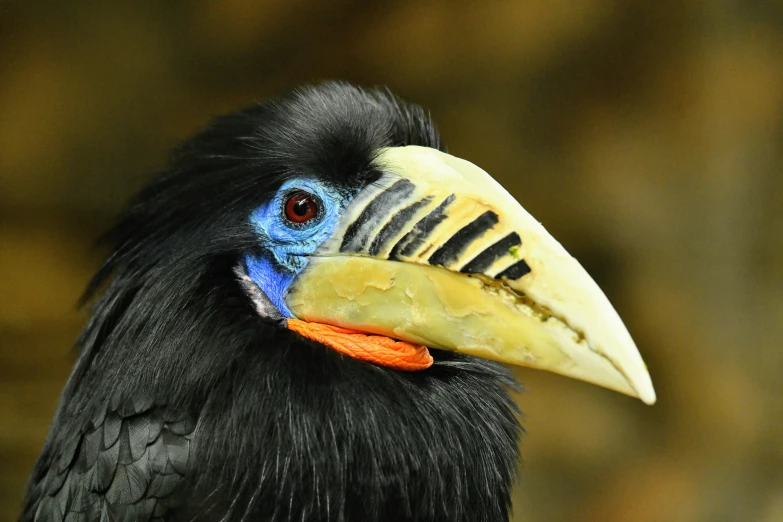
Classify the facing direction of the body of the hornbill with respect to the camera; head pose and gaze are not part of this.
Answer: to the viewer's right
